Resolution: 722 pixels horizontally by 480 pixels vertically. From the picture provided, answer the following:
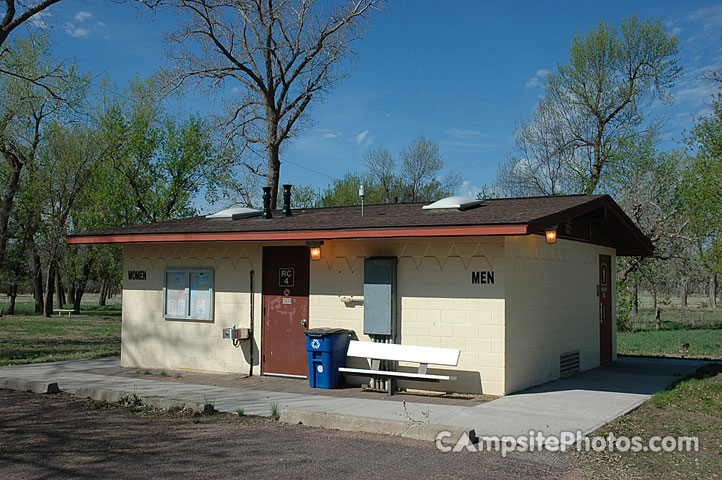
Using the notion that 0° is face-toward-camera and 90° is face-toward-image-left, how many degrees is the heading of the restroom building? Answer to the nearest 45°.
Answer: approximately 45°

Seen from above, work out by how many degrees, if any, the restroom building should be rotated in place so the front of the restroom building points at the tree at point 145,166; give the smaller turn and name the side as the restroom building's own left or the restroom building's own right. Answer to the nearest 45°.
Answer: approximately 90° to the restroom building's own right

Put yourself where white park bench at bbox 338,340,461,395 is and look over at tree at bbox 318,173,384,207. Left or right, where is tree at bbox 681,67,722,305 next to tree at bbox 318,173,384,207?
right

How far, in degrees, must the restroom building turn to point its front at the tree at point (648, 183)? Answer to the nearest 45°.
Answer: approximately 180°

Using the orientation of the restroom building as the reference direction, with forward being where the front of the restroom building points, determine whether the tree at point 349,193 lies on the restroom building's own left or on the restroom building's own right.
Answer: on the restroom building's own right

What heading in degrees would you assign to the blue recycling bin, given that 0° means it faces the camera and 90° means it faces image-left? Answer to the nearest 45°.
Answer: approximately 45°

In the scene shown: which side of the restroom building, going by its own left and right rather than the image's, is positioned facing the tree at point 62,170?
right
